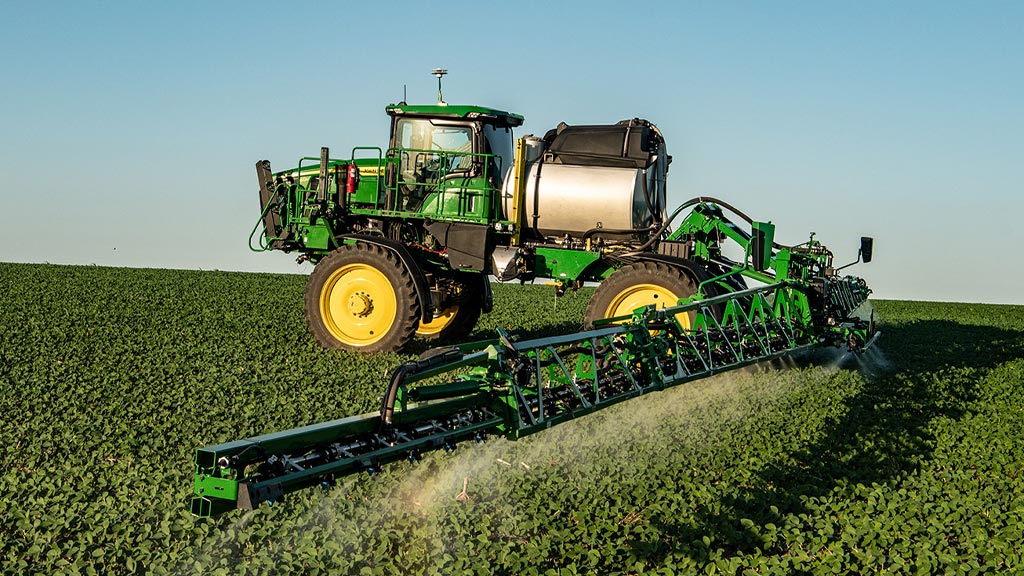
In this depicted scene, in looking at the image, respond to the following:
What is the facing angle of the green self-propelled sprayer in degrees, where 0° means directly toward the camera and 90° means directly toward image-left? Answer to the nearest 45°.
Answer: approximately 135°
